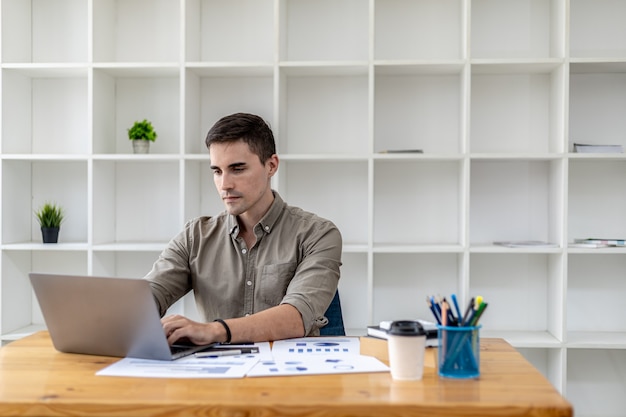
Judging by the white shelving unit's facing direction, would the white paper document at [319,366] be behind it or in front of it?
in front

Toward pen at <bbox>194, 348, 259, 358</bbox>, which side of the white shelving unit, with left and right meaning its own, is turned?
front

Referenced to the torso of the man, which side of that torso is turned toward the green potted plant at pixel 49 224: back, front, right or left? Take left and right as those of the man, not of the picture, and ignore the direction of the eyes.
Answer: right

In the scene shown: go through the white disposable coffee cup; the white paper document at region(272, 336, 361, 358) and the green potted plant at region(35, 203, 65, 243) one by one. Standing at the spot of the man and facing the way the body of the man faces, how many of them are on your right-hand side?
1

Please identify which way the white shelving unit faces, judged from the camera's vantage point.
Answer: facing the viewer

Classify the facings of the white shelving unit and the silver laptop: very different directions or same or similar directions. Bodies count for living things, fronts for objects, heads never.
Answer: very different directions

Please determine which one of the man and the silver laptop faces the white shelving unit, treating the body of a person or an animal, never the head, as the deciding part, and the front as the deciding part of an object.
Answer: the silver laptop

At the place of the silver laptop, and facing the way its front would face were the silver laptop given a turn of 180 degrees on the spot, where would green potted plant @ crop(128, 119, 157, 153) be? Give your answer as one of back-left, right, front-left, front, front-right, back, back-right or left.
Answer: back-right

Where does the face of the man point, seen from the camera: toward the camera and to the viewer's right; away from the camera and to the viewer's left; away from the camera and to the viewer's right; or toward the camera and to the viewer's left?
toward the camera and to the viewer's left

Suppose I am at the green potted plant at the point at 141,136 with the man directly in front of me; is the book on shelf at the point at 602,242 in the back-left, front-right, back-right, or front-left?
front-left

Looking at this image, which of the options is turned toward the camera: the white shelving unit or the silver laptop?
the white shelving unit

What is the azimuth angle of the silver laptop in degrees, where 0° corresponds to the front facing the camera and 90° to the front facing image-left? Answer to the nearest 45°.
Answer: approximately 225°

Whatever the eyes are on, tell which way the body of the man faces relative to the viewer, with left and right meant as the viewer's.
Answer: facing the viewer and to the left of the viewer

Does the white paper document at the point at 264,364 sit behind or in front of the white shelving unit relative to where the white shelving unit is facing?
in front

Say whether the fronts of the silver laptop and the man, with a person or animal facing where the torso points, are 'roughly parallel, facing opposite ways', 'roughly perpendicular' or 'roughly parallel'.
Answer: roughly parallel, facing opposite ways

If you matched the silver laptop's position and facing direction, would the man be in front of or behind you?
in front

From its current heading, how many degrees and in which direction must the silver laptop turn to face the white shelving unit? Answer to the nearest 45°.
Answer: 0° — it already faces it

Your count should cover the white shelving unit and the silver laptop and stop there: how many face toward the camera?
1

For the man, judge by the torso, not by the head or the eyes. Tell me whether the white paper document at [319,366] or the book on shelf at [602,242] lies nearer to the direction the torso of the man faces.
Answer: the white paper document
